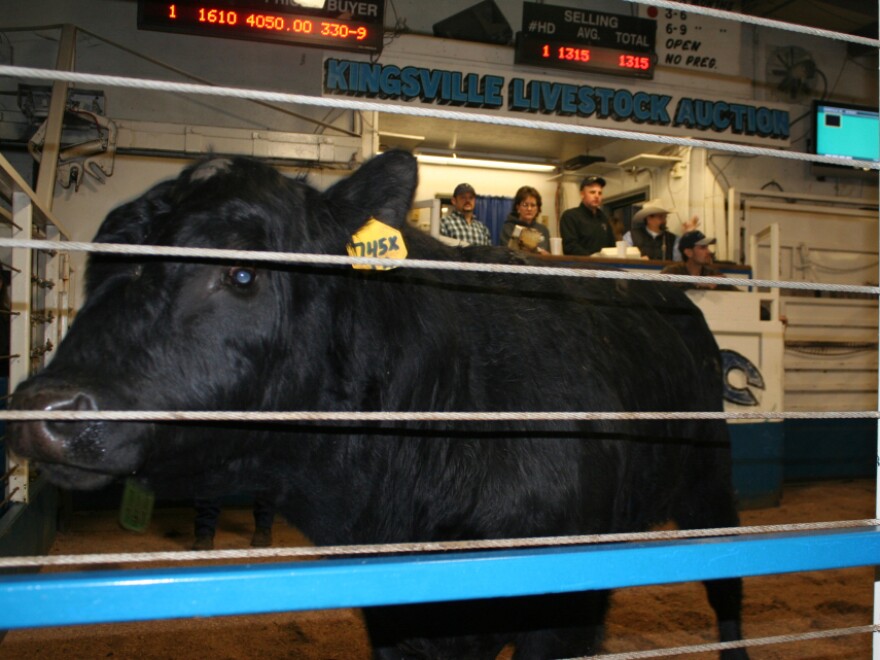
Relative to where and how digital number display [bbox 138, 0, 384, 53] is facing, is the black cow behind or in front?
in front

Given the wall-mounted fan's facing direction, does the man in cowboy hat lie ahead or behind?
ahead

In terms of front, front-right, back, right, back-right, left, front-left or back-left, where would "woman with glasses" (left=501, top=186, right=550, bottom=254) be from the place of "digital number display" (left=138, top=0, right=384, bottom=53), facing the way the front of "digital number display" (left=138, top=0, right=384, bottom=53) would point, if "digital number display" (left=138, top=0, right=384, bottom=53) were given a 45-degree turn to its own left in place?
front-left

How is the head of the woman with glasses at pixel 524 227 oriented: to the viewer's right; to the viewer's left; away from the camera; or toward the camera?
toward the camera

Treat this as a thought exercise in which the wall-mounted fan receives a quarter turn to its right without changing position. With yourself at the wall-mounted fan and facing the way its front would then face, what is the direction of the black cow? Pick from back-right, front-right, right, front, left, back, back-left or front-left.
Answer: back-left

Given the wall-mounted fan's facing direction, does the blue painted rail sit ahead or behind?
ahead

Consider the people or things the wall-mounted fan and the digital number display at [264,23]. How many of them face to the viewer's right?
0

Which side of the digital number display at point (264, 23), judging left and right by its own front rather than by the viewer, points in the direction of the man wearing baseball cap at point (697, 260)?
left

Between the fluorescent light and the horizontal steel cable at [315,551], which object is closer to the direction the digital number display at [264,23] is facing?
the horizontal steel cable

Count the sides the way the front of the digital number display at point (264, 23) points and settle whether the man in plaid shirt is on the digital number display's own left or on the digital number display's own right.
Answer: on the digital number display's own left

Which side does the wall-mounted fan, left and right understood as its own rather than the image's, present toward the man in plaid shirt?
front

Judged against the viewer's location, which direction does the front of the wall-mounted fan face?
facing the viewer and to the left of the viewer

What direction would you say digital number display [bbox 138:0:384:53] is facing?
toward the camera

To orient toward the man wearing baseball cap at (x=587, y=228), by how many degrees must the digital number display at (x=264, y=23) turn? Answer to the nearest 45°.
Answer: approximately 90° to its left
